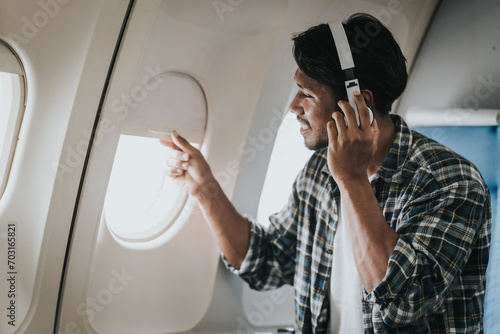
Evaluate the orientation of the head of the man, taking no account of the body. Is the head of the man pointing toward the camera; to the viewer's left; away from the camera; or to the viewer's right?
to the viewer's left

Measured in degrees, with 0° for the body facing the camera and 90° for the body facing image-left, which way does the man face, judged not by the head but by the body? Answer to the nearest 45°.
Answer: approximately 45°
